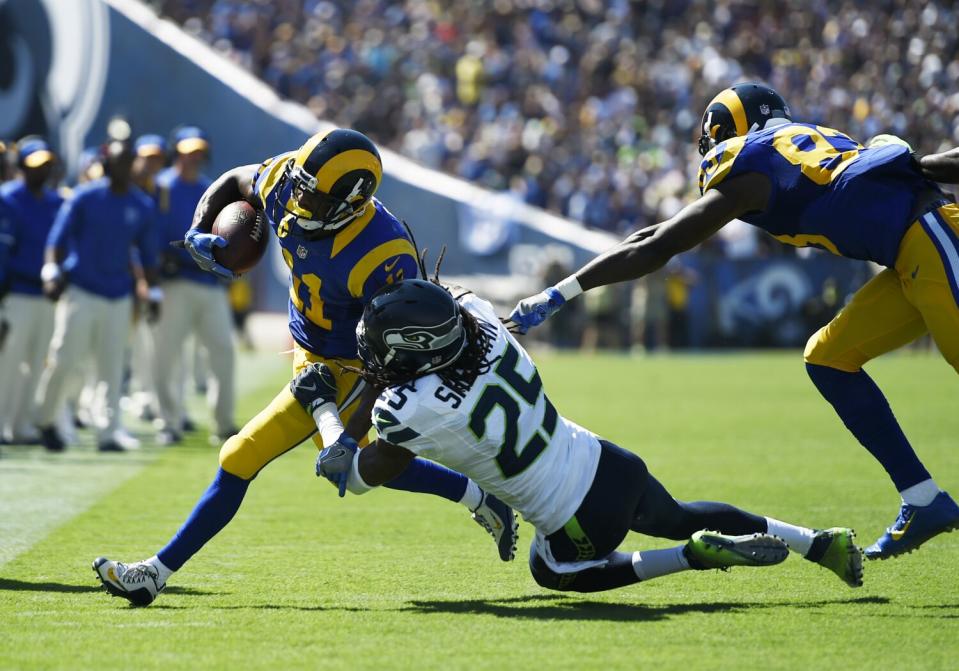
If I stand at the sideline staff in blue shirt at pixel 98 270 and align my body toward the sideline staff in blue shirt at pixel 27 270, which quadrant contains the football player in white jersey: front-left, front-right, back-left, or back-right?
back-left

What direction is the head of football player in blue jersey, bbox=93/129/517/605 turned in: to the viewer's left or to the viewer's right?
to the viewer's left

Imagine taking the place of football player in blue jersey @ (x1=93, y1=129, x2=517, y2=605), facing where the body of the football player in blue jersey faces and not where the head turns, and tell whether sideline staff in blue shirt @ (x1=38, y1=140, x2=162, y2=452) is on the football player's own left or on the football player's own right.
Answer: on the football player's own right

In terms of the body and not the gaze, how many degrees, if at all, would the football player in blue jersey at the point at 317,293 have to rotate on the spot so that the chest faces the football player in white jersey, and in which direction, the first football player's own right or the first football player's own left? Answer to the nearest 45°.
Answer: approximately 90° to the first football player's own left

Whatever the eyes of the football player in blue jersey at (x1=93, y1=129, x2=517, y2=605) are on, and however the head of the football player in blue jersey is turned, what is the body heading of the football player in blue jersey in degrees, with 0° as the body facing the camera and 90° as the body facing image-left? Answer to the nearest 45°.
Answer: approximately 45°
